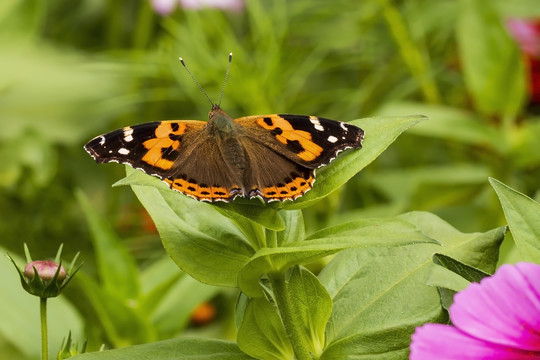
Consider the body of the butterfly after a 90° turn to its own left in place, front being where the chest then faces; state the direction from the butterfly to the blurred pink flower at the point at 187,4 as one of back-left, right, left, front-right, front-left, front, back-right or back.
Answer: right

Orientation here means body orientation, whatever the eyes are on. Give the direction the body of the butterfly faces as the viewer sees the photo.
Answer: away from the camera

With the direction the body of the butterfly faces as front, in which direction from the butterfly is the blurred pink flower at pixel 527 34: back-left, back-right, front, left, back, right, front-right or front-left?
front-right
